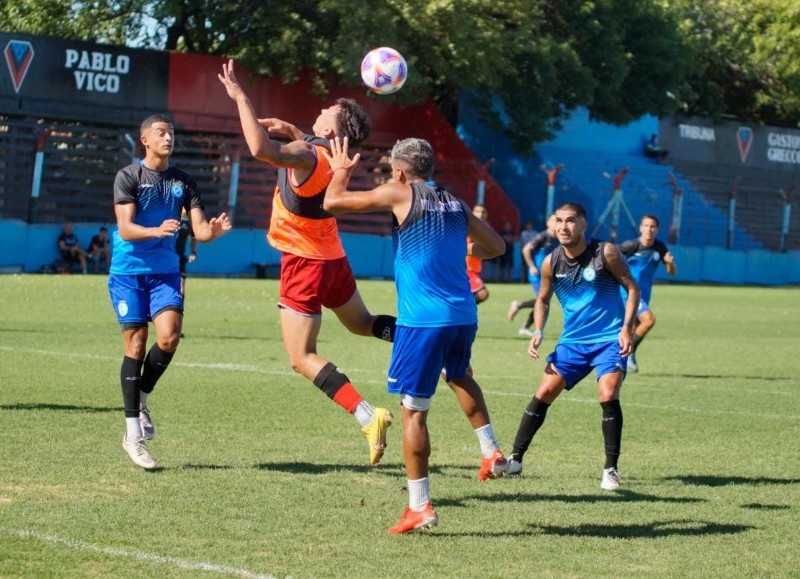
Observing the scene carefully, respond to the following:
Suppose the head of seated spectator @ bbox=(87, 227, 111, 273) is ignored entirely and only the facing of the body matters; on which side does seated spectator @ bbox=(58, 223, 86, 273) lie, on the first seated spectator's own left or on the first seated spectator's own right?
on the first seated spectator's own right

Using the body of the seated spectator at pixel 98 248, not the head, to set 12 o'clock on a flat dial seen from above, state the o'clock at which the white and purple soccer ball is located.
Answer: The white and purple soccer ball is roughly at 12 o'clock from the seated spectator.

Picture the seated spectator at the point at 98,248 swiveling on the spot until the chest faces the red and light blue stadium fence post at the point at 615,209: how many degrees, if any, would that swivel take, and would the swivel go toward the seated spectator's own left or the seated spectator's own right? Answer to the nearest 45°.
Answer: approximately 135° to the seated spectator's own left

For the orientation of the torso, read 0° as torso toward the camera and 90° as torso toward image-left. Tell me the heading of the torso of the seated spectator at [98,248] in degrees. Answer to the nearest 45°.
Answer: approximately 0°

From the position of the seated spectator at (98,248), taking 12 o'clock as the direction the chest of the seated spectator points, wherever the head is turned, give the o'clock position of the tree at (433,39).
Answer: The tree is roughly at 8 o'clock from the seated spectator.

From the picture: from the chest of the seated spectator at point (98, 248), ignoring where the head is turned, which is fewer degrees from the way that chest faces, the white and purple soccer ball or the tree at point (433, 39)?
the white and purple soccer ball
